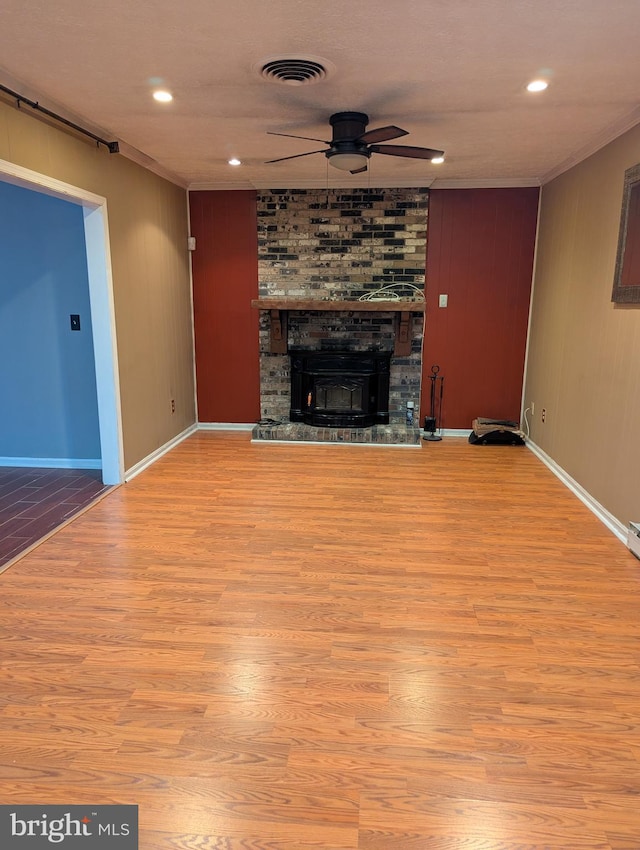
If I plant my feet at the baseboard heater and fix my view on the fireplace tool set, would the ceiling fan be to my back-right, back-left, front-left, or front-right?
front-left

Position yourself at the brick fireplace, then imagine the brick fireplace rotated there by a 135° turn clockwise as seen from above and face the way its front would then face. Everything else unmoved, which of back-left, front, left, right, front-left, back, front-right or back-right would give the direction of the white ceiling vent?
back-left

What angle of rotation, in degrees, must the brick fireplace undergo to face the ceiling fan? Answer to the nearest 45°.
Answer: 0° — it already faces it

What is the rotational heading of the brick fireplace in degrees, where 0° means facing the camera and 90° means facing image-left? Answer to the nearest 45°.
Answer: approximately 0°

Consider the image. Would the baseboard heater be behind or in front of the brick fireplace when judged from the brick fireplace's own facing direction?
in front
